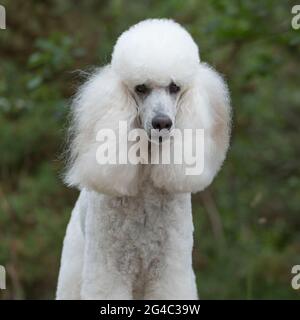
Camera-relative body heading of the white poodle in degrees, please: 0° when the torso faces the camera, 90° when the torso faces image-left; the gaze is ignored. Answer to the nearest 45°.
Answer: approximately 0°
